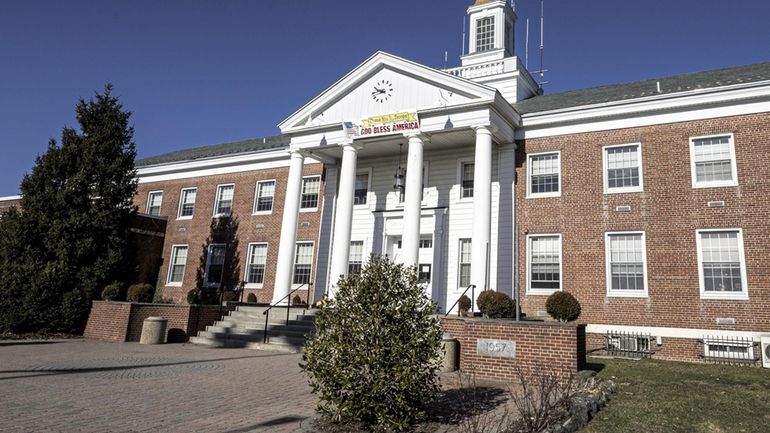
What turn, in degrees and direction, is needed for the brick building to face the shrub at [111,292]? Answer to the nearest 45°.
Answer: approximately 45° to its right

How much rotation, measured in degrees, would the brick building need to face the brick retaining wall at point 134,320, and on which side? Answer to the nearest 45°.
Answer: approximately 45° to its right

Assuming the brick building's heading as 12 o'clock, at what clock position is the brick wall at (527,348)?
The brick wall is roughly at 11 o'clock from the brick building.

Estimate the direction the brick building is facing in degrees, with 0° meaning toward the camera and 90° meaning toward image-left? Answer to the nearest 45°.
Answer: approximately 45°
